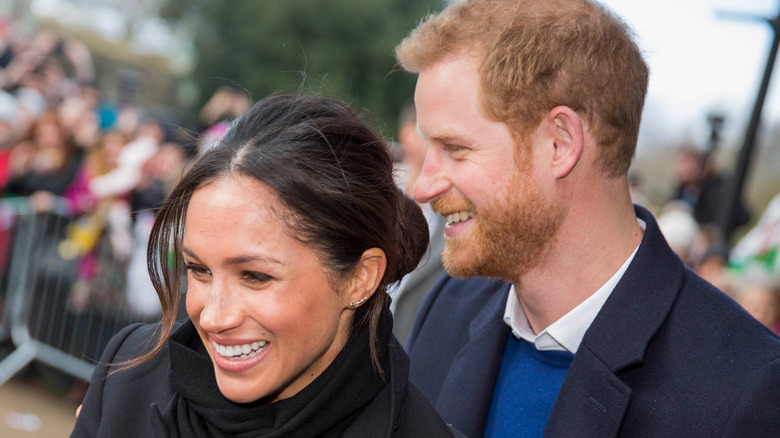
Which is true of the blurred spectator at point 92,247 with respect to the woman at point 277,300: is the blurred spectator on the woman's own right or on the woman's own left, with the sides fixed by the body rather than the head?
on the woman's own right

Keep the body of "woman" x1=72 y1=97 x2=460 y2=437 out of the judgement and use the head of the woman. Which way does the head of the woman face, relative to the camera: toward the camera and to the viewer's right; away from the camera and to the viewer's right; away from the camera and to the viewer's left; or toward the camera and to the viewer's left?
toward the camera and to the viewer's left

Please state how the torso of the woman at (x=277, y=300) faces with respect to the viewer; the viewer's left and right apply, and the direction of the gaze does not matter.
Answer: facing the viewer and to the left of the viewer

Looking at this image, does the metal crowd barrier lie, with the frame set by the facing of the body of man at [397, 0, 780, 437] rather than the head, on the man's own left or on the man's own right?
on the man's own right

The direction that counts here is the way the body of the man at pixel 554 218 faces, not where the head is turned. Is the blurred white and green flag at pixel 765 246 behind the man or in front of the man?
behind

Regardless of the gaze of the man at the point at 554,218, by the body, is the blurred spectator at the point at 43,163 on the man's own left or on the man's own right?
on the man's own right

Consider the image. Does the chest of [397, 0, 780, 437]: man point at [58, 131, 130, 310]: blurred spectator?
no

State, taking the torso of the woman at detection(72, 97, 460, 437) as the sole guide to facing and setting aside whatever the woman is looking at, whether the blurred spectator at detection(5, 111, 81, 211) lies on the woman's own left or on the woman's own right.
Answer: on the woman's own right

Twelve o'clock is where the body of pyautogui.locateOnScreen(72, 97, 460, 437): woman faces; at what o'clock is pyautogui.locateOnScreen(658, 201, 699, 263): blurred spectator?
The blurred spectator is roughly at 6 o'clock from the woman.

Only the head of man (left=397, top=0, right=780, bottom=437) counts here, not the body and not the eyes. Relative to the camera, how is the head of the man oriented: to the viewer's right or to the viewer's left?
to the viewer's left
